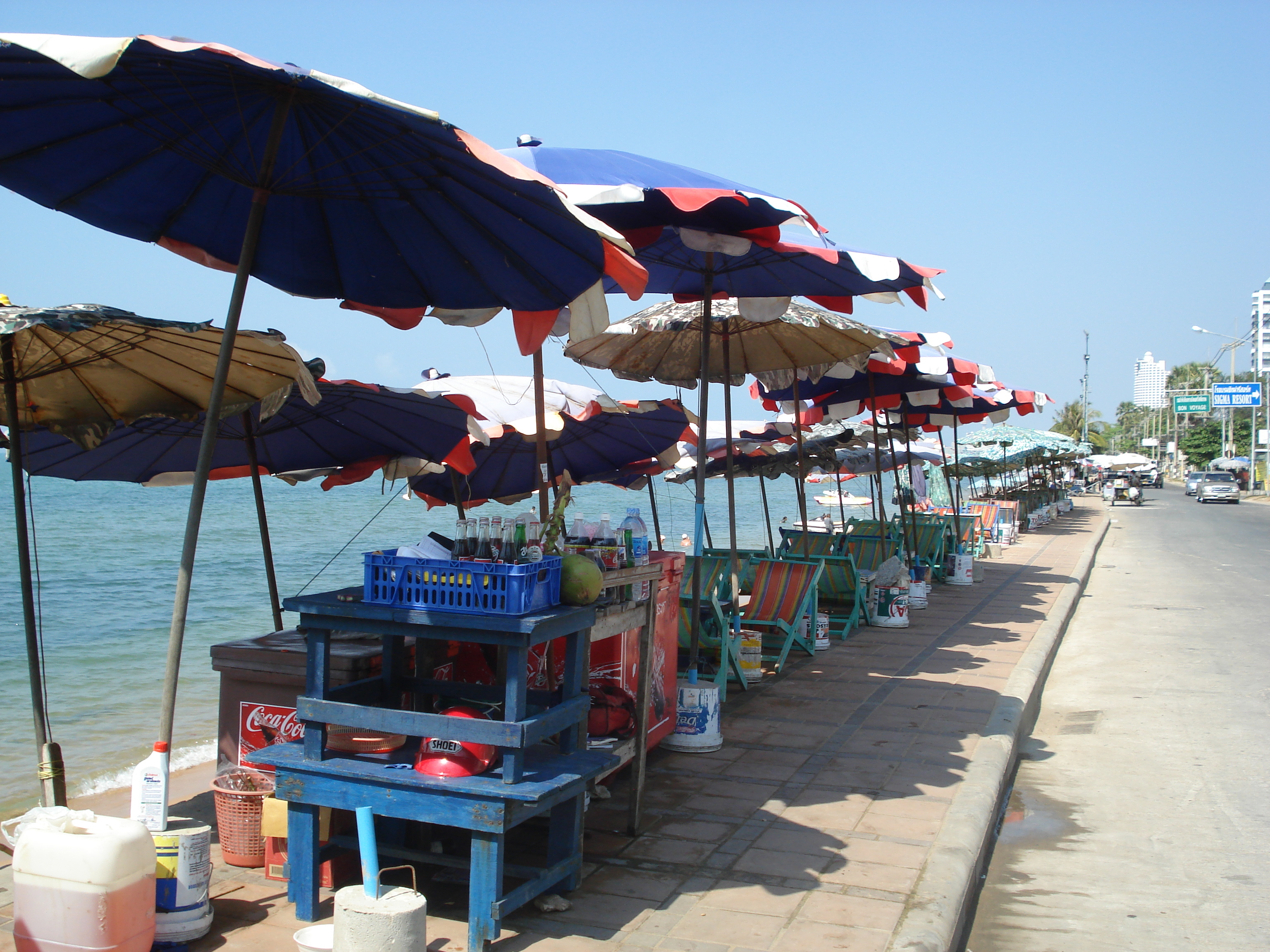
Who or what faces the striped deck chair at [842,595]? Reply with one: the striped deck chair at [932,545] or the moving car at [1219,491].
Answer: the moving car

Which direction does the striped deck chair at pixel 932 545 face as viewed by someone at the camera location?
facing away from the viewer and to the left of the viewer

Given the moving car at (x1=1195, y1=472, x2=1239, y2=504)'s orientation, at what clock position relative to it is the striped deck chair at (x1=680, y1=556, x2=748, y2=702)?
The striped deck chair is roughly at 12 o'clock from the moving car.

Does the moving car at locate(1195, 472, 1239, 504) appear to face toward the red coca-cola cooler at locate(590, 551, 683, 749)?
yes

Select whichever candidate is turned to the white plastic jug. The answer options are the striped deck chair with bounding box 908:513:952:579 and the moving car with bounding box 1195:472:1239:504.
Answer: the moving car

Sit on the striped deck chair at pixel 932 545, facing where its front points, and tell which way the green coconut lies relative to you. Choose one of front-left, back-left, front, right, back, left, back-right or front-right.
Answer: back-left

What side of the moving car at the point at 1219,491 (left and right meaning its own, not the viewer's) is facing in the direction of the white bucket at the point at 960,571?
front

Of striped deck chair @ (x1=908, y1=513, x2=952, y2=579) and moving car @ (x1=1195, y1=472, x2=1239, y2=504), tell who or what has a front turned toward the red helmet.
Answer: the moving car

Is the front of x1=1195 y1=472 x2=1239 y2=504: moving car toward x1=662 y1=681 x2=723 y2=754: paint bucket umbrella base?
yes

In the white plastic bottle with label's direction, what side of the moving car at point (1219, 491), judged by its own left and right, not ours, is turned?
front

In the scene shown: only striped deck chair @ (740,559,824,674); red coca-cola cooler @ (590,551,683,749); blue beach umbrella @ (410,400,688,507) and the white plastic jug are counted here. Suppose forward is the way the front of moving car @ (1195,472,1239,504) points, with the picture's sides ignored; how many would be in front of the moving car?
4

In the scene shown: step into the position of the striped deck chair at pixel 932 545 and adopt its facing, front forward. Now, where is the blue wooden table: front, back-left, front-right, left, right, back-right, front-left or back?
back-left

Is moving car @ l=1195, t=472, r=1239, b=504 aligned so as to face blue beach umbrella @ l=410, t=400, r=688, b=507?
yes

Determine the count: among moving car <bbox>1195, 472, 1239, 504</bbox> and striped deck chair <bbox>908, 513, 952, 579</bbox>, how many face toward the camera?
1

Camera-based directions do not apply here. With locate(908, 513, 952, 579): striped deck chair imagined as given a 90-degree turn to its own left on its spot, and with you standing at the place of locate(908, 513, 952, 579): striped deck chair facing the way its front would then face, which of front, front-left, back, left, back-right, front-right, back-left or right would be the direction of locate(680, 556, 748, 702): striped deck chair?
front-left

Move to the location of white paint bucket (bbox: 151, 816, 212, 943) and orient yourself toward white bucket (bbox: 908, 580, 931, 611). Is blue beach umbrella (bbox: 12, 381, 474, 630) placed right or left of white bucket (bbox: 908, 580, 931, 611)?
left

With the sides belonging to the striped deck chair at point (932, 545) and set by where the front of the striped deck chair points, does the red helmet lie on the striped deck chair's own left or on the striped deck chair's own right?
on the striped deck chair's own left

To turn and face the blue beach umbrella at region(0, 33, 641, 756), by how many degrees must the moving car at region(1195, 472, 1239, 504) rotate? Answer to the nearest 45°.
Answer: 0° — it already faces it
